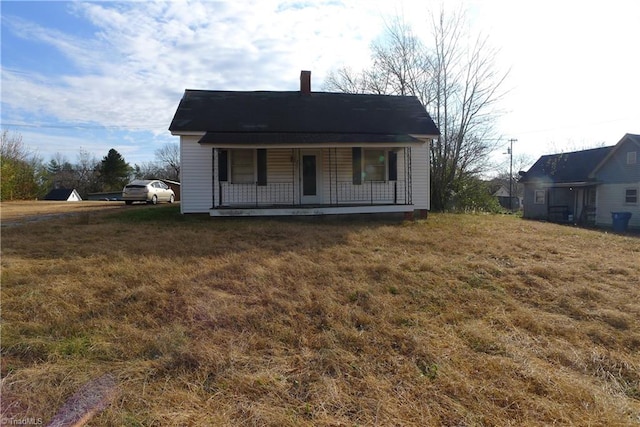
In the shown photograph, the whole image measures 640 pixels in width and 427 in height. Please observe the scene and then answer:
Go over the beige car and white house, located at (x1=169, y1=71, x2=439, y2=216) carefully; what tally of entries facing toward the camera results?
1

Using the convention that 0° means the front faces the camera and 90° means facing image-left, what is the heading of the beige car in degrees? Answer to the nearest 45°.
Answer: approximately 225°

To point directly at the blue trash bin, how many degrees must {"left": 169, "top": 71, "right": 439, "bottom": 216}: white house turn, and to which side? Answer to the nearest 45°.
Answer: approximately 90° to its left

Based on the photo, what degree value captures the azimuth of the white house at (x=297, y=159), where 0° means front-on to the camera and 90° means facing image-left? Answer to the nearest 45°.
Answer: approximately 0°

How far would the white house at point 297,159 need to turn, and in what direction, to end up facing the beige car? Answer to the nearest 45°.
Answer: approximately 135° to its right

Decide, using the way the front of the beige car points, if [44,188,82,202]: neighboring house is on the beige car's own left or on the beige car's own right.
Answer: on the beige car's own left
